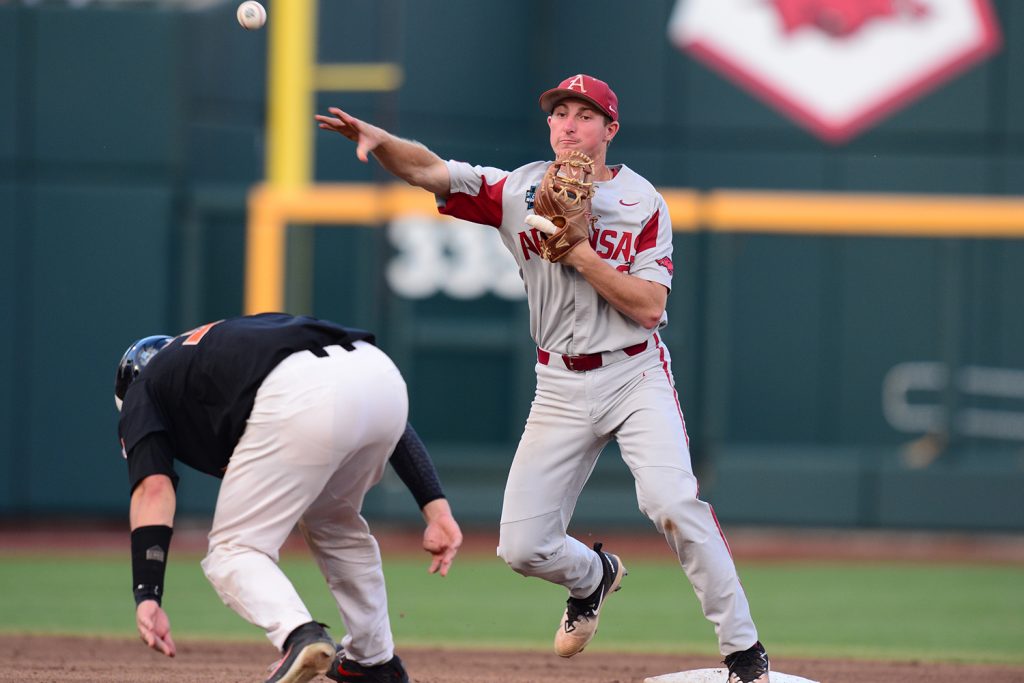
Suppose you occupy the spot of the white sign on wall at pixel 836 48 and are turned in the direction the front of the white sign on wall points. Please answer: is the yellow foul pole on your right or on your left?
on your right

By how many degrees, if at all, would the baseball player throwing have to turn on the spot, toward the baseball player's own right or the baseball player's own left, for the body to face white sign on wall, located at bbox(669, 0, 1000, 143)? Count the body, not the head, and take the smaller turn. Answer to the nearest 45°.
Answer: approximately 180°

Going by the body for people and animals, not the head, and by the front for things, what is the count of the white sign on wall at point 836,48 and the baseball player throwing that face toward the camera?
2

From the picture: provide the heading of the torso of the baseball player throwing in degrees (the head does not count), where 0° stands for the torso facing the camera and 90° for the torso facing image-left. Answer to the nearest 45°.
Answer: approximately 0°

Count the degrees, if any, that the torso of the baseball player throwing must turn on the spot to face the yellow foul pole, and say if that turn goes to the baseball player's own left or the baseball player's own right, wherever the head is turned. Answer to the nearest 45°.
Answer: approximately 180°

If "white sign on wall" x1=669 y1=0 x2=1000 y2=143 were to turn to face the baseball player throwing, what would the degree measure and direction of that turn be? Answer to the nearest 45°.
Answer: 0° — it already faces them

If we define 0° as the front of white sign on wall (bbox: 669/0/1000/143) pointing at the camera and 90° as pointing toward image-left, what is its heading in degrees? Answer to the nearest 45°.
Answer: approximately 0°

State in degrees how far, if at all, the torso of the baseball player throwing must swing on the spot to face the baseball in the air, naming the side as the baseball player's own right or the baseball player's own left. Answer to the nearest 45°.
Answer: approximately 90° to the baseball player's own right
